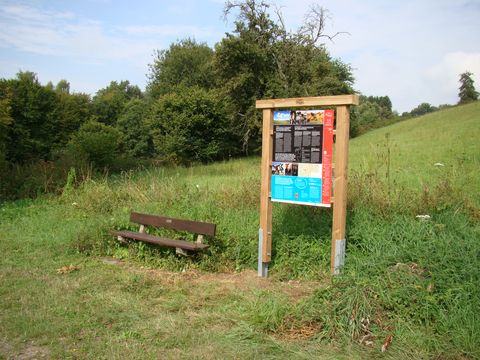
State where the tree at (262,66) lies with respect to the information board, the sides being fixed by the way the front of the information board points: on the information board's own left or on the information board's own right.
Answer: on the information board's own right

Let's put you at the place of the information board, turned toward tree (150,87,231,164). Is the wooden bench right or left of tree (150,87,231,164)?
left

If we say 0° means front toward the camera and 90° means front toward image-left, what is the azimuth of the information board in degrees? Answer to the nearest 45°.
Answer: approximately 45°

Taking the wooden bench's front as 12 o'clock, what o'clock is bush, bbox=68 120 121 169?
The bush is roughly at 4 o'clock from the wooden bench.

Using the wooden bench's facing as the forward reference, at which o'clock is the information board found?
The information board is roughly at 9 o'clock from the wooden bench.

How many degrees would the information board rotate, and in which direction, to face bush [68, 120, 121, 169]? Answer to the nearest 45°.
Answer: approximately 90° to its right

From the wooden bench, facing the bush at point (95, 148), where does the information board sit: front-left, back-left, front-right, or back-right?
back-right

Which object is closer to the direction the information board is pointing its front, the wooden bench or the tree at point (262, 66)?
the wooden bench

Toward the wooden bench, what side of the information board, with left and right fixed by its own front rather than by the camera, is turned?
right

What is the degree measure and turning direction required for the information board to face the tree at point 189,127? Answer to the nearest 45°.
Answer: approximately 135° to its right

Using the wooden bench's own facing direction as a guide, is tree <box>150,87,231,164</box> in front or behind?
behind

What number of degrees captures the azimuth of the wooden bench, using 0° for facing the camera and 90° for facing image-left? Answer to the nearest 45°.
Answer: approximately 45°
